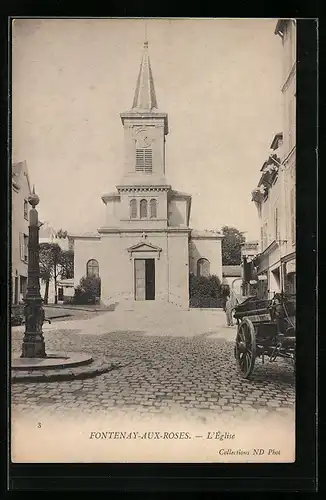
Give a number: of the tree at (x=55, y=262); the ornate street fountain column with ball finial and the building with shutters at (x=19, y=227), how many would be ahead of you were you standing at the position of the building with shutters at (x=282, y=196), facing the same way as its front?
3

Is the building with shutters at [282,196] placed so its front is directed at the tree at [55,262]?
yes

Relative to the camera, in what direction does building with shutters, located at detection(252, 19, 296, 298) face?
facing to the left of the viewer

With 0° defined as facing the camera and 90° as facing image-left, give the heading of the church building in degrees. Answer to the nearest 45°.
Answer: approximately 0°

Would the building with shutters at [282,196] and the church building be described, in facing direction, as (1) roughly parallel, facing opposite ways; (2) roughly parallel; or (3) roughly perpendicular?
roughly perpendicular

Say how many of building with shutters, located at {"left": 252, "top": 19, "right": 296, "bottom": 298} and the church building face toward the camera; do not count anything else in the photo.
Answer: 1
